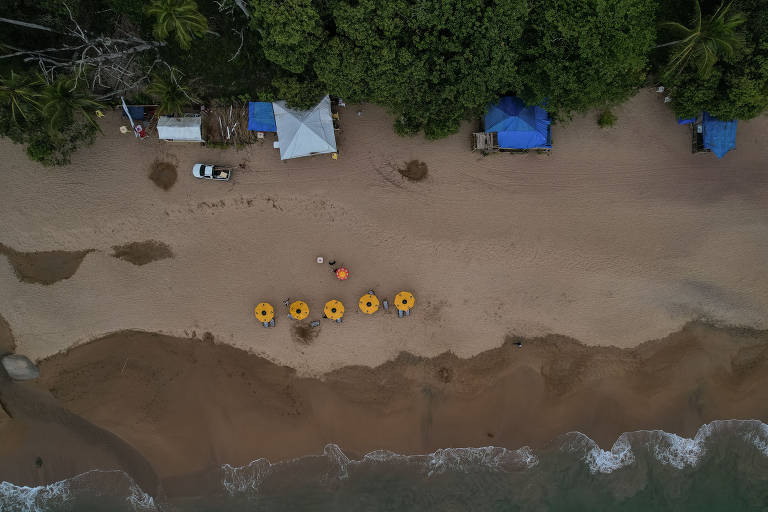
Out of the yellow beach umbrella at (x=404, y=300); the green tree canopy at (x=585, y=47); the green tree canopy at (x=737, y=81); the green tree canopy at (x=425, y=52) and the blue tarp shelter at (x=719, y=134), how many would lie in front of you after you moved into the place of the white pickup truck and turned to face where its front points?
0

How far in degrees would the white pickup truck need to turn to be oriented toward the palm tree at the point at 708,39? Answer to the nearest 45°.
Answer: approximately 135° to its left

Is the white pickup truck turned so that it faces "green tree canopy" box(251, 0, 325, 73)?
no

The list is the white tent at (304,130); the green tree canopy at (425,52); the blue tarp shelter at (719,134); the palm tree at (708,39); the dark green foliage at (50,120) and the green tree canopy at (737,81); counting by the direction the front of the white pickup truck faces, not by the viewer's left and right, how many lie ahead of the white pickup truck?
1

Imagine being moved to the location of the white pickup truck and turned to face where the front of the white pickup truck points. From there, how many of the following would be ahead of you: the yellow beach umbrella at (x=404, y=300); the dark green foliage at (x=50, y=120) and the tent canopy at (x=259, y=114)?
1

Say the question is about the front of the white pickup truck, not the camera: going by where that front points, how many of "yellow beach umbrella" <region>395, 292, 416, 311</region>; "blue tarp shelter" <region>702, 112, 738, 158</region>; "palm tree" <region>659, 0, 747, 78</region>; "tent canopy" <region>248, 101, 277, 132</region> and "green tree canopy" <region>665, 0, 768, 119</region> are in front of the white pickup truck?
0

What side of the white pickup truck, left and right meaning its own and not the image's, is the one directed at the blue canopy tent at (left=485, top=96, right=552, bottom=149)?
back

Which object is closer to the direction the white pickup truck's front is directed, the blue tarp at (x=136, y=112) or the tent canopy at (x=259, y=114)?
the blue tarp

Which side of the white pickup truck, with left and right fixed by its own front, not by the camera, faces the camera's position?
left
